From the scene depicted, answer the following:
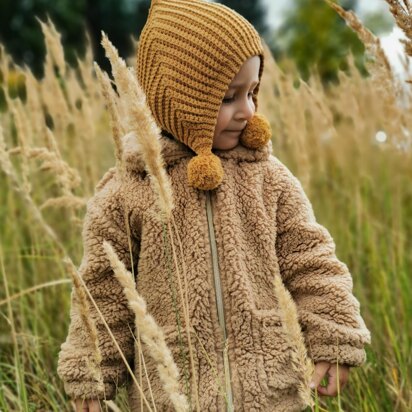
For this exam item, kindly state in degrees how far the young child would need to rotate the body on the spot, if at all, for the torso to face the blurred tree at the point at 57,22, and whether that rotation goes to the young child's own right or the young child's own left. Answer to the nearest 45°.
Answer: approximately 180°

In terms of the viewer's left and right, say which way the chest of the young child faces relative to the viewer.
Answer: facing the viewer

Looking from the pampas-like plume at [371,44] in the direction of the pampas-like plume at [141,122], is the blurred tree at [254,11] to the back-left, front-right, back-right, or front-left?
back-right

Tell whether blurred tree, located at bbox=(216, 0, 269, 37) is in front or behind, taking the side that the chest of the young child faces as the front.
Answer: behind

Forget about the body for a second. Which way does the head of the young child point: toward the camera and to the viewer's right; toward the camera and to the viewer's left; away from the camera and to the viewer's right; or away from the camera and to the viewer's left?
toward the camera and to the viewer's right
